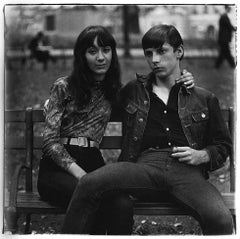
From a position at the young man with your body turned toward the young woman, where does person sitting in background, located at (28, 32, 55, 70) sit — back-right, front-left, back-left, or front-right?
front-right

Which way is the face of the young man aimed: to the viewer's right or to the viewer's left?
to the viewer's left

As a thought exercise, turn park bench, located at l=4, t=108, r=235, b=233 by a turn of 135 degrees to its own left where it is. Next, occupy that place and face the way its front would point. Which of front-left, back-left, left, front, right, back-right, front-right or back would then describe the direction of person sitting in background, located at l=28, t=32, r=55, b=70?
front-left

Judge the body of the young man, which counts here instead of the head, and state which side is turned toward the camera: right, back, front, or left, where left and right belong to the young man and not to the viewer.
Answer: front

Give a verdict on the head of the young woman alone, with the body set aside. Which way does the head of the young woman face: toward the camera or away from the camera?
toward the camera
